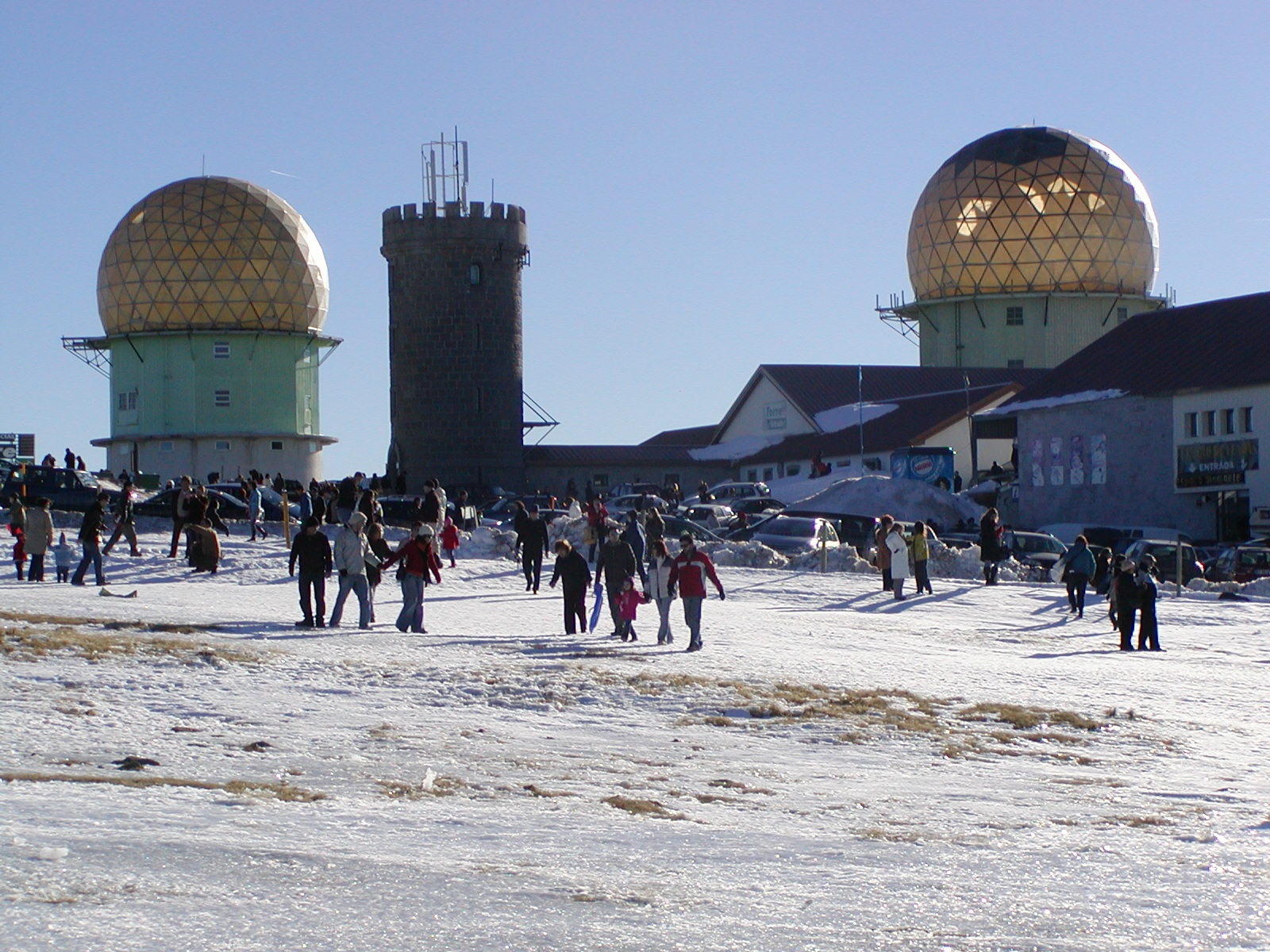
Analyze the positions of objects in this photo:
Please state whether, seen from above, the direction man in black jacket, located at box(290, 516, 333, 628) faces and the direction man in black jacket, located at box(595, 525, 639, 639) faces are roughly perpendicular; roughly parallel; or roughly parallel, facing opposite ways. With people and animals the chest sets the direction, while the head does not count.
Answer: roughly parallel

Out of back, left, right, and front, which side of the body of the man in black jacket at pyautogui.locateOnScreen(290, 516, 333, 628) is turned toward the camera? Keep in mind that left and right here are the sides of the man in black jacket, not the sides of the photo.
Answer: front

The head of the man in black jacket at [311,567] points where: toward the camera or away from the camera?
toward the camera

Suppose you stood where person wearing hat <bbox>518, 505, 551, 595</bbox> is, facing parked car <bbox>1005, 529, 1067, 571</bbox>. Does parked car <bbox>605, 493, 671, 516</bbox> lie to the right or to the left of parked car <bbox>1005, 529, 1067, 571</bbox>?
left

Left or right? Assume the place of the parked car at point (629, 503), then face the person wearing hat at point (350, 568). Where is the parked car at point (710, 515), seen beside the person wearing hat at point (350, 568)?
left

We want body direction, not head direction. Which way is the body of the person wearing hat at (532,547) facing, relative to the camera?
toward the camera

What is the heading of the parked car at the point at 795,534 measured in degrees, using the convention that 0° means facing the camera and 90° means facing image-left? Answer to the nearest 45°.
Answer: approximately 45°

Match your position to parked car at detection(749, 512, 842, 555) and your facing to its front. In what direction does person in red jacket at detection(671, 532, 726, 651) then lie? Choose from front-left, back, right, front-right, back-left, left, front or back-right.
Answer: front-left

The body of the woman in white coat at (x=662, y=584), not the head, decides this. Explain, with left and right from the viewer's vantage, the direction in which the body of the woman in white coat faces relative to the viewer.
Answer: facing the viewer

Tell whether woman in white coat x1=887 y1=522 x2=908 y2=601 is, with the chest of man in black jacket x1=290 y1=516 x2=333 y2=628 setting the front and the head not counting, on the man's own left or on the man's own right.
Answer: on the man's own left

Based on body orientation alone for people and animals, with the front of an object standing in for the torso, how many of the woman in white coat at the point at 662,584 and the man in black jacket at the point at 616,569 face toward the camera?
2

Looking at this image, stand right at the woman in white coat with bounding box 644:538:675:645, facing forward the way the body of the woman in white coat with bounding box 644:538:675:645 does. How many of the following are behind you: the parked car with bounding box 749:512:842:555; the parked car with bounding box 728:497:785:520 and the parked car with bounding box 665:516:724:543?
3

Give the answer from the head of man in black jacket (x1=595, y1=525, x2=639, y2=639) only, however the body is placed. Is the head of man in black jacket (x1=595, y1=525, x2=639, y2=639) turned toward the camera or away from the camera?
toward the camera

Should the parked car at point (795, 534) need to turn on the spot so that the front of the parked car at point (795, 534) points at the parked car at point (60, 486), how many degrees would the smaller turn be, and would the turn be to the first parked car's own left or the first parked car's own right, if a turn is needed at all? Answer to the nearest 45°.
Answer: approximately 45° to the first parked car's own right

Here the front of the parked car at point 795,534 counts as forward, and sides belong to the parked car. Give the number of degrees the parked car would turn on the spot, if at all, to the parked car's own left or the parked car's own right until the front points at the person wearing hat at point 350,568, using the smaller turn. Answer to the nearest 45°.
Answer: approximately 45° to the parked car's own left

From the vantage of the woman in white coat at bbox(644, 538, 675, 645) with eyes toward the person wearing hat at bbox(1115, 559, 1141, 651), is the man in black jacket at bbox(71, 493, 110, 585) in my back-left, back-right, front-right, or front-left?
back-left

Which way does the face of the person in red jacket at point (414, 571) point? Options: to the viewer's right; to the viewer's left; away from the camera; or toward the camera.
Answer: toward the camera

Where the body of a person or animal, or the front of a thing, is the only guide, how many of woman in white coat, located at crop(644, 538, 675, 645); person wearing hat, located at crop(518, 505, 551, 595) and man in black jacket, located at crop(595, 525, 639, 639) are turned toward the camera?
3
